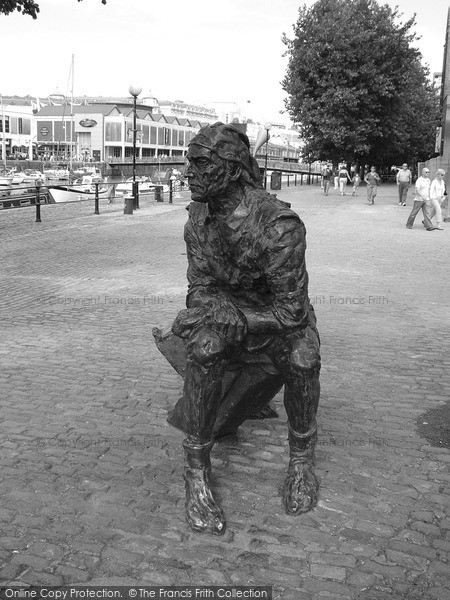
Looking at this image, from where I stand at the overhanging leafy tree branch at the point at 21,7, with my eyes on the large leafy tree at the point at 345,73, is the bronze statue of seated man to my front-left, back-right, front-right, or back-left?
back-right

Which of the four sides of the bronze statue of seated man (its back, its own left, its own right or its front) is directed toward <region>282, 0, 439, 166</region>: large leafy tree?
back

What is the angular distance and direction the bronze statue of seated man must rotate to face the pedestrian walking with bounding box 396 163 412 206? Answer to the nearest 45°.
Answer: approximately 180°

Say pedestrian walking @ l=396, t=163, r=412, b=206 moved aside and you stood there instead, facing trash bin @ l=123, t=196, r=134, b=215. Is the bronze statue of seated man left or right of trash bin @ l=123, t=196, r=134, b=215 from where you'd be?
left

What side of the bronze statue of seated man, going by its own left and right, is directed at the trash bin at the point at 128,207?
back

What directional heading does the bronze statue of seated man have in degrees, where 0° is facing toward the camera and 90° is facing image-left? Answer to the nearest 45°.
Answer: approximately 0°

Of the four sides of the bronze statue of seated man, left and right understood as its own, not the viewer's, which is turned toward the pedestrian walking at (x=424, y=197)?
back

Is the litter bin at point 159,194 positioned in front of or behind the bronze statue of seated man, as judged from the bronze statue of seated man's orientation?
behind

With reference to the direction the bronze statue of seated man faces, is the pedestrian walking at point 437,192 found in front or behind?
behind

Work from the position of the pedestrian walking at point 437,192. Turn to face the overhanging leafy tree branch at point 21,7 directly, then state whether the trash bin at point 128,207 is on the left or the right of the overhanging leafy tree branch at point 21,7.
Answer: right
